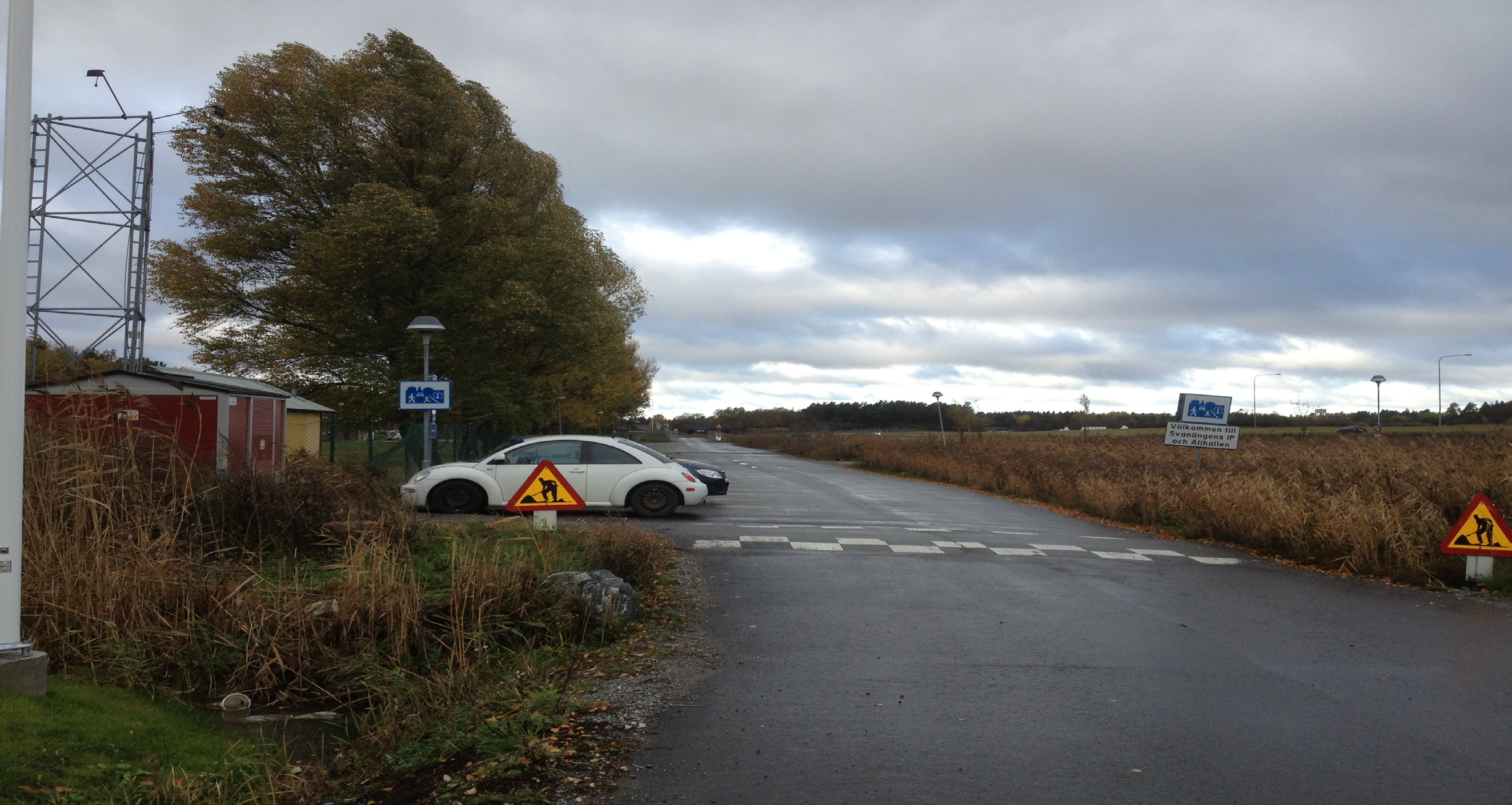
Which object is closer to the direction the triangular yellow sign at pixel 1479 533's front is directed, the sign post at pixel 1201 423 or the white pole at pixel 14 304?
the white pole

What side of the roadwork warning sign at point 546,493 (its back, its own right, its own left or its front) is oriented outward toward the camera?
front

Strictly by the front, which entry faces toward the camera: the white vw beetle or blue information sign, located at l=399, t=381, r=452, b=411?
the blue information sign

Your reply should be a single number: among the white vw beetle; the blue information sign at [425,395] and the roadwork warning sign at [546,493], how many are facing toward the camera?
2

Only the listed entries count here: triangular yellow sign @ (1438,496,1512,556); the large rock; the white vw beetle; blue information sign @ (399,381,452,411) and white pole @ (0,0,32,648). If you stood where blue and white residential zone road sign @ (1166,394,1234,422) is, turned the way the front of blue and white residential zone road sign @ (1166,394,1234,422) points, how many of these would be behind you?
0

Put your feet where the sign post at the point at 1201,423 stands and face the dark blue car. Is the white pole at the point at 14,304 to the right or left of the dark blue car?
left

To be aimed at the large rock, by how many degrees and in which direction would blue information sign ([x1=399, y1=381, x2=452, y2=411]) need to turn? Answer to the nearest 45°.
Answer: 0° — it already faces it

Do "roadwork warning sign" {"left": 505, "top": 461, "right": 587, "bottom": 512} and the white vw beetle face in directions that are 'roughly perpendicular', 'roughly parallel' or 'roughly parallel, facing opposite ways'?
roughly perpendicular

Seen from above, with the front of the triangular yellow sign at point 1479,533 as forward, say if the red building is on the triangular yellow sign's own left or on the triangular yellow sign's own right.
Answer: on the triangular yellow sign's own right

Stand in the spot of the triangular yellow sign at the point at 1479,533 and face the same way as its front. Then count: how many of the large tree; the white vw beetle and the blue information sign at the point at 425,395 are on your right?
3

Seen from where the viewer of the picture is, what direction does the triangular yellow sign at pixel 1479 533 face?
facing the viewer

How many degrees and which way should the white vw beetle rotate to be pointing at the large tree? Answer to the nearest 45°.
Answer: approximately 45° to its right

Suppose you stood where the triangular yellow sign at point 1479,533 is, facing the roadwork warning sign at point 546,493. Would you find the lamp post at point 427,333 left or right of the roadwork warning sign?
right

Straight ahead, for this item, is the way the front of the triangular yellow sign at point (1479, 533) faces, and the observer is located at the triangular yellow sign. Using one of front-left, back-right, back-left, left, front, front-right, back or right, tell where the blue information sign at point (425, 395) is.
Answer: right

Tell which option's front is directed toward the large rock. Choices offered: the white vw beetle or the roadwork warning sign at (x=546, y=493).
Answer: the roadwork warning sign

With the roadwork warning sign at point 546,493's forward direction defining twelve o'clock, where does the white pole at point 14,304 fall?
The white pole is roughly at 1 o'clock from the roadwork warning sign.

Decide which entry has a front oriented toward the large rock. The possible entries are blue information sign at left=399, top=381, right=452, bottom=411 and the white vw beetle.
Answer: the blue information sign

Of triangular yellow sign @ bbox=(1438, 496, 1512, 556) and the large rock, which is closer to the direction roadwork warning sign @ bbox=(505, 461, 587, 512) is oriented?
the large rock
